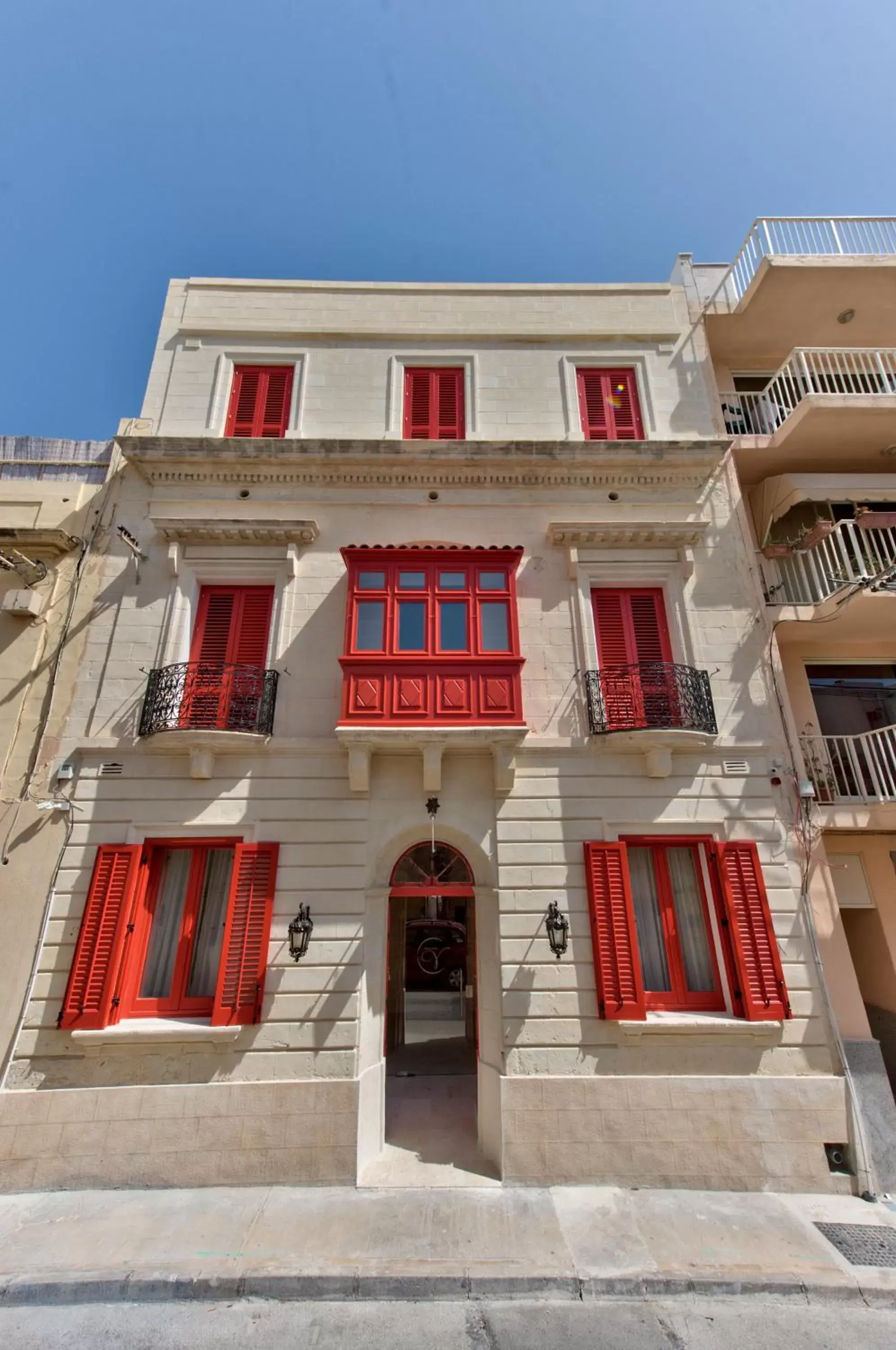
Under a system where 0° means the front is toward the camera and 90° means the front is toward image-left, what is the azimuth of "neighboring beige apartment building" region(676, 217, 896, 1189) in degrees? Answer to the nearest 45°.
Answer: approximately 0°

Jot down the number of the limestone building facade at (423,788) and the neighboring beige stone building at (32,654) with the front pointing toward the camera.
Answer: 2

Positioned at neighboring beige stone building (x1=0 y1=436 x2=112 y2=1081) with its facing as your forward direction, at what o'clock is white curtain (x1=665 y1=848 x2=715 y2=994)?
The white curtain is roughly at 10 o'clock from the neighboring beige stone building.

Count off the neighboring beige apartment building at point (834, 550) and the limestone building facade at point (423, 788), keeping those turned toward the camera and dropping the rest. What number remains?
2

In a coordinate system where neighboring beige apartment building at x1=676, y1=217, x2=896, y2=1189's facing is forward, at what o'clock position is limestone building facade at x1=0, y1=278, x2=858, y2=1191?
The limestone building facade is roughly at 2 o'clock from the neighboring beige apartment building.

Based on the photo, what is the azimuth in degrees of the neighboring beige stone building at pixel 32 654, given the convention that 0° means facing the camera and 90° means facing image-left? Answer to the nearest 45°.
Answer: approximately 0°

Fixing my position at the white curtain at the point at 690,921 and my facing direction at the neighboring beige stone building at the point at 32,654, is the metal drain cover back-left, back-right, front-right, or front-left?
back-left

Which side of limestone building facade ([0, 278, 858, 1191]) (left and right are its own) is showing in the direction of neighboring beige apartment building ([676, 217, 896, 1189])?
left

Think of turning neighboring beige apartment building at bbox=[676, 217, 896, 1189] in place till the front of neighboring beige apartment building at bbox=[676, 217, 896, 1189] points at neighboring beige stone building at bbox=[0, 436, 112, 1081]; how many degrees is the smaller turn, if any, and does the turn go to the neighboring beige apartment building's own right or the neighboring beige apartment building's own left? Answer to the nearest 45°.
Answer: approximately 45° to the neighboring beige apartment building's own right
